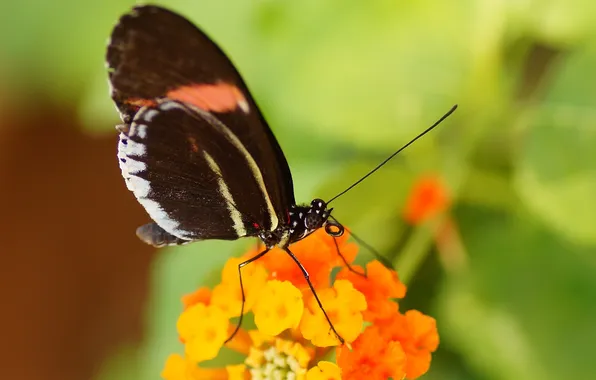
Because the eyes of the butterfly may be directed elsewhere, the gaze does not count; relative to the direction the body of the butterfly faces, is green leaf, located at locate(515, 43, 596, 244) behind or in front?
in front

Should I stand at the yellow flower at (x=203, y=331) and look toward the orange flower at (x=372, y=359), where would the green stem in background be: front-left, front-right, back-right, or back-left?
front-left

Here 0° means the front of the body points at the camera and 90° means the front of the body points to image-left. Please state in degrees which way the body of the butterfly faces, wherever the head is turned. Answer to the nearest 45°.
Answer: approximately 270°

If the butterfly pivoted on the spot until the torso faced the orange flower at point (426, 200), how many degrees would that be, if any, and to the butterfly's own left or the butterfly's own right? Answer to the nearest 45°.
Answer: approximately 45° to the butterfly's own left
